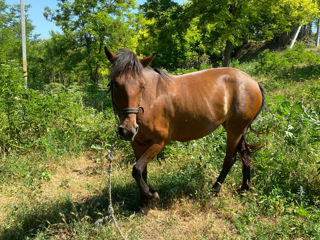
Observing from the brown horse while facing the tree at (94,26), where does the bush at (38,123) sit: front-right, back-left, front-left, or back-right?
front-left

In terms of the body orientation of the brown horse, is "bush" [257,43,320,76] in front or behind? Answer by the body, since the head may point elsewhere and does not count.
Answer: behind

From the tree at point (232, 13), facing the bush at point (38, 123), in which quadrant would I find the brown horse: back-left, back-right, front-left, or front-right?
front-left

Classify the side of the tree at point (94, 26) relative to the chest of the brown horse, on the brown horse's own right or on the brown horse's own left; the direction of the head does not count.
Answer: on the brown horse's own right

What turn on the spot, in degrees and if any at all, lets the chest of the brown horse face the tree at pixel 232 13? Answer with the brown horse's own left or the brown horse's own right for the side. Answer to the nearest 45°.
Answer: approximately 135° to the brown horse's own right

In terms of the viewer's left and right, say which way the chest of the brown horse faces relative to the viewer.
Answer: facing the viewer and to the left of the viewer
